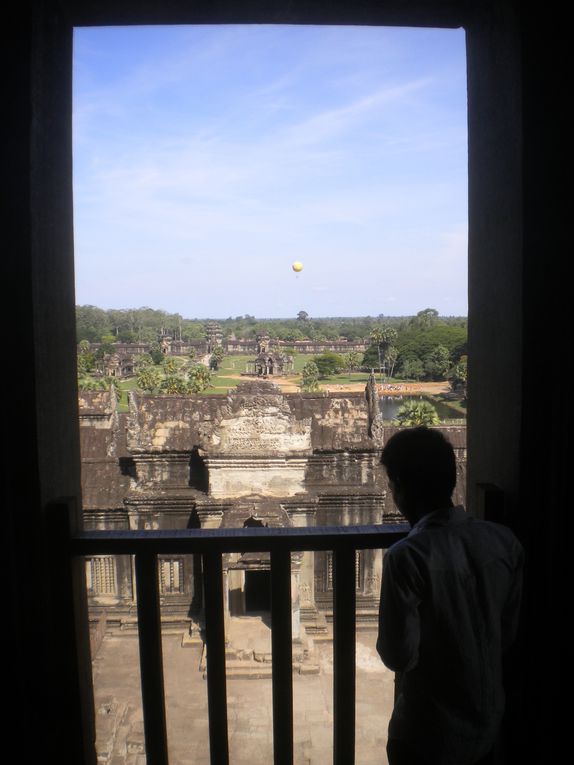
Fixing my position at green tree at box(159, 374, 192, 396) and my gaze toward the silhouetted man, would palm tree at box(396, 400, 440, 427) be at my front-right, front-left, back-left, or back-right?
front-left

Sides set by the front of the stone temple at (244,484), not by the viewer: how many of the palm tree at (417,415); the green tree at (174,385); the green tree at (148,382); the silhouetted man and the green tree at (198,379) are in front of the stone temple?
1

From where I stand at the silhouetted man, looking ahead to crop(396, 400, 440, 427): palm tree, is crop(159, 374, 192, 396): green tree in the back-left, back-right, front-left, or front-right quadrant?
front-left

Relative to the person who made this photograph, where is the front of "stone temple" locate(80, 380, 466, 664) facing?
facing the viewer

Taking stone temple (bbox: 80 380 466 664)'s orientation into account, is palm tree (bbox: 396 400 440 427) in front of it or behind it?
behind

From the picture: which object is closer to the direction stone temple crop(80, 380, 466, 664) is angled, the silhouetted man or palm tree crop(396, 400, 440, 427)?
the silhouetted man

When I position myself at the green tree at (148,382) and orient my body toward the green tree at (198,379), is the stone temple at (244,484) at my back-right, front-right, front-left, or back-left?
front-right

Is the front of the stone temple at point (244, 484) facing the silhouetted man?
yes

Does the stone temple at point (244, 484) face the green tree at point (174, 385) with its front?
no

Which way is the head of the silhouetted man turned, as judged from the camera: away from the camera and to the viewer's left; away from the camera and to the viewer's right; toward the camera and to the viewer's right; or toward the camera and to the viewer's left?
away from the camera and to the viewer's left

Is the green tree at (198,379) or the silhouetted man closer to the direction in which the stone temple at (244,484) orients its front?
the silhouetted man

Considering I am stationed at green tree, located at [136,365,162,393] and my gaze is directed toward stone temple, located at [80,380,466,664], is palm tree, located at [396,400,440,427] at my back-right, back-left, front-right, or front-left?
front-left

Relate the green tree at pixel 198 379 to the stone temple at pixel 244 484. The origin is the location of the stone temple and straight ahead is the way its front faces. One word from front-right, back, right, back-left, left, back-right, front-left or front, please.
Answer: back

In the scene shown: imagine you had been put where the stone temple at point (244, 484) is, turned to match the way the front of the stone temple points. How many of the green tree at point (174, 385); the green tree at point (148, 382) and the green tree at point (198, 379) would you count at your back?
3
